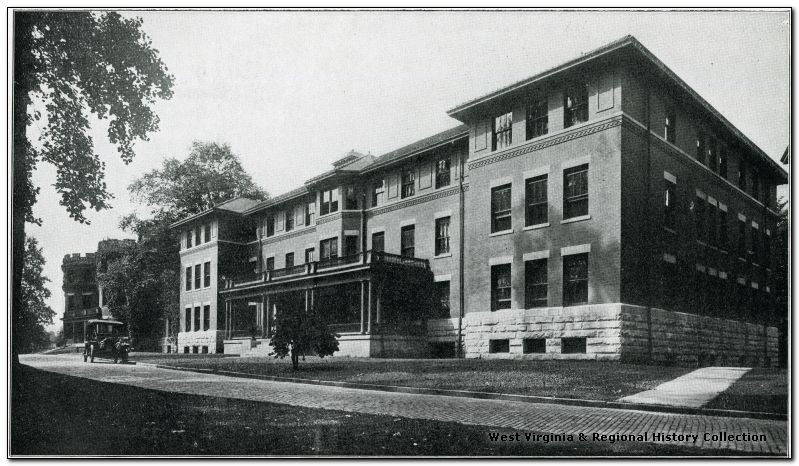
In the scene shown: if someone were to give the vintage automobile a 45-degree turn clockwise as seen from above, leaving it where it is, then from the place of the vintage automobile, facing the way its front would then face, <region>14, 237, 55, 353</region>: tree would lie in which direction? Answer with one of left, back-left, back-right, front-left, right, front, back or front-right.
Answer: front

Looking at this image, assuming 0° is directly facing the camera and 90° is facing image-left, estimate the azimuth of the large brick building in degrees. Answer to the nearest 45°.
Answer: approximately 45°

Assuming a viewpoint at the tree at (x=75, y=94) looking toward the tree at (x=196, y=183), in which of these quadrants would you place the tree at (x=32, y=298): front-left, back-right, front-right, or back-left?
front-left

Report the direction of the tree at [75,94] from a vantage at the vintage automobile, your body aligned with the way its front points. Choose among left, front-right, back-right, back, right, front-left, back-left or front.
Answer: front-right

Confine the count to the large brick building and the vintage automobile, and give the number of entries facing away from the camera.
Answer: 0
